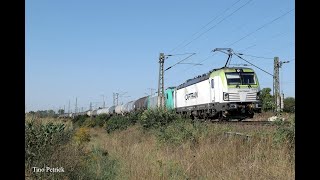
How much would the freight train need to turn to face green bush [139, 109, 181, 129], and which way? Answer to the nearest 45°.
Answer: approximately 45° to its right

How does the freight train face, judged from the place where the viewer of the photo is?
facing the viewer and to the right of the viewer

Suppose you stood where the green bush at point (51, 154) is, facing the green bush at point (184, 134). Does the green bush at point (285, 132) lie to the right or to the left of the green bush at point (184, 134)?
right

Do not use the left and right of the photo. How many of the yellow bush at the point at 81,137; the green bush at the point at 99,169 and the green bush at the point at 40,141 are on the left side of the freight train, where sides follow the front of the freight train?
0

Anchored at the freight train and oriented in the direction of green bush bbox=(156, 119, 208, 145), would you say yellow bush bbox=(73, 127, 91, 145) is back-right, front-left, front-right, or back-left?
front-right

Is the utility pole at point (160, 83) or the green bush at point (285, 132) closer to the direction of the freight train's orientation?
the green bush
